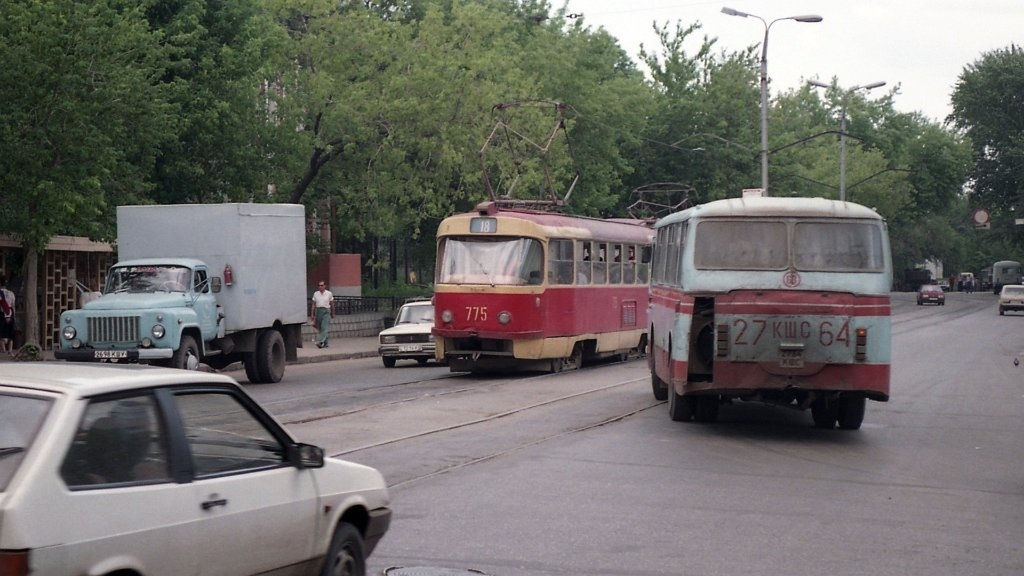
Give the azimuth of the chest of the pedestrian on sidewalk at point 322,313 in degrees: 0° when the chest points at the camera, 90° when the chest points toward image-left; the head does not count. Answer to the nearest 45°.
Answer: approximately 0°

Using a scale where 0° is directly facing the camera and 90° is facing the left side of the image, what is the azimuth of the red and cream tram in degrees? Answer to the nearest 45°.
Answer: approximately 45°

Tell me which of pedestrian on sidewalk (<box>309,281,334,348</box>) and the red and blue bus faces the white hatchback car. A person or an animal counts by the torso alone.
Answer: the pedestrian on sidewalk

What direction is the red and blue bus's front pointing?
away from the camera

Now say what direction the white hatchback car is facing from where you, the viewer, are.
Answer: facing away from the viewer and to the right of the viewer

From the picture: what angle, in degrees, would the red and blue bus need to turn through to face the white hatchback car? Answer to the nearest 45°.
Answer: approximately 180°

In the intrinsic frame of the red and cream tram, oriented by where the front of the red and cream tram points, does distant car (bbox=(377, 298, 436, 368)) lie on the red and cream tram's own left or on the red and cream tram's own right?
on the red and cream tram's own right

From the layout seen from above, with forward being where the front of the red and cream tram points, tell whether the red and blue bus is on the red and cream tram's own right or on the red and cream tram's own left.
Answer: on the red and cream tram's own left
